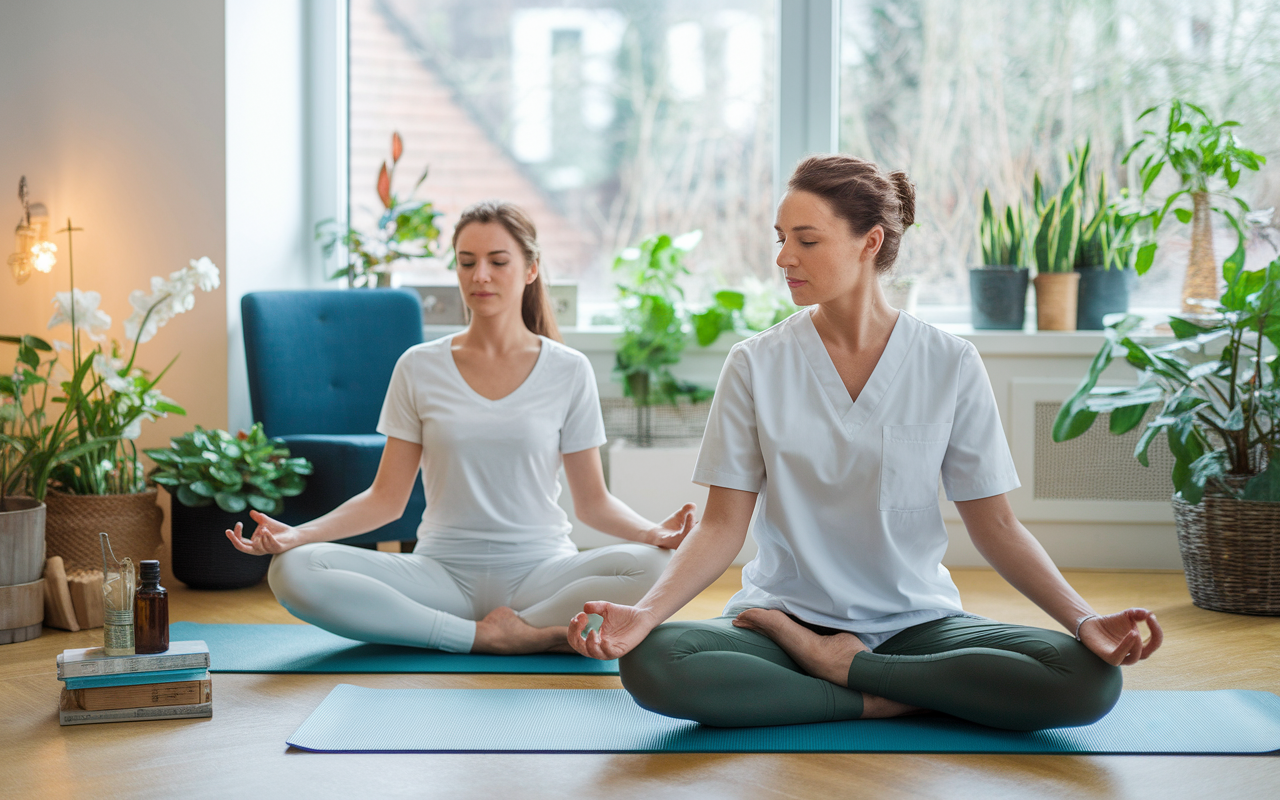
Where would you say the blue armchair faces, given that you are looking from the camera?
facing the viewer

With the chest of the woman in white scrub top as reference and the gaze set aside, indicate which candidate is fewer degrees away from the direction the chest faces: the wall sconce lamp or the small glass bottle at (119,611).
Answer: the small glass bottle

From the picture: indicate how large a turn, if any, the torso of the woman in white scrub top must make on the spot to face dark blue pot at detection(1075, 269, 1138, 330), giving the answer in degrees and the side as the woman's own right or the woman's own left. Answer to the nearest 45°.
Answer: approximately 180°

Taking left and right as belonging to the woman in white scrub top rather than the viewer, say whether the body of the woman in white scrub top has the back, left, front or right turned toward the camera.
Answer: front

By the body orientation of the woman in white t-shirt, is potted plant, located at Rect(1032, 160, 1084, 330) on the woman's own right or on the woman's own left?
on the woman's own left

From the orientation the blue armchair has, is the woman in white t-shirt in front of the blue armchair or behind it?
in front

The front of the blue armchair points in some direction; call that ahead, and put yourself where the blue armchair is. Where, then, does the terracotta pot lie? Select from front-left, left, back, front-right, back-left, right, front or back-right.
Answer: left

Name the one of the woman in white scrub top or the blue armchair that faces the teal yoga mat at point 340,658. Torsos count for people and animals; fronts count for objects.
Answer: the blue armchair

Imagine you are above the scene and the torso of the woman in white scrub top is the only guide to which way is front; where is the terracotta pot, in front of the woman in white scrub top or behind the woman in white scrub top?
behind

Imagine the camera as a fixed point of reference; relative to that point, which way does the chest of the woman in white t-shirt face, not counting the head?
toward the camera

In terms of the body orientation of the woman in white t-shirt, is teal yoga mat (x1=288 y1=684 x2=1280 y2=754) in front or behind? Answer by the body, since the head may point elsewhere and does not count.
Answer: in front

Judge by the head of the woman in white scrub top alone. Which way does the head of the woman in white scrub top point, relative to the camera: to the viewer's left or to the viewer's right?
to the viewer's left

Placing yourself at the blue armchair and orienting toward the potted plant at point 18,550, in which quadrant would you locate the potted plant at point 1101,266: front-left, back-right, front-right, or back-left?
back-left

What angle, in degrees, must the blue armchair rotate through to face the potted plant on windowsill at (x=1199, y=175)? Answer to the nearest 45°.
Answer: approximately 90° to its left

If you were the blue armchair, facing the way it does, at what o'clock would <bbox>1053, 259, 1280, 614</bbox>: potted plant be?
The potted plant is roughly at 10 o'clock from the blue armchair.
